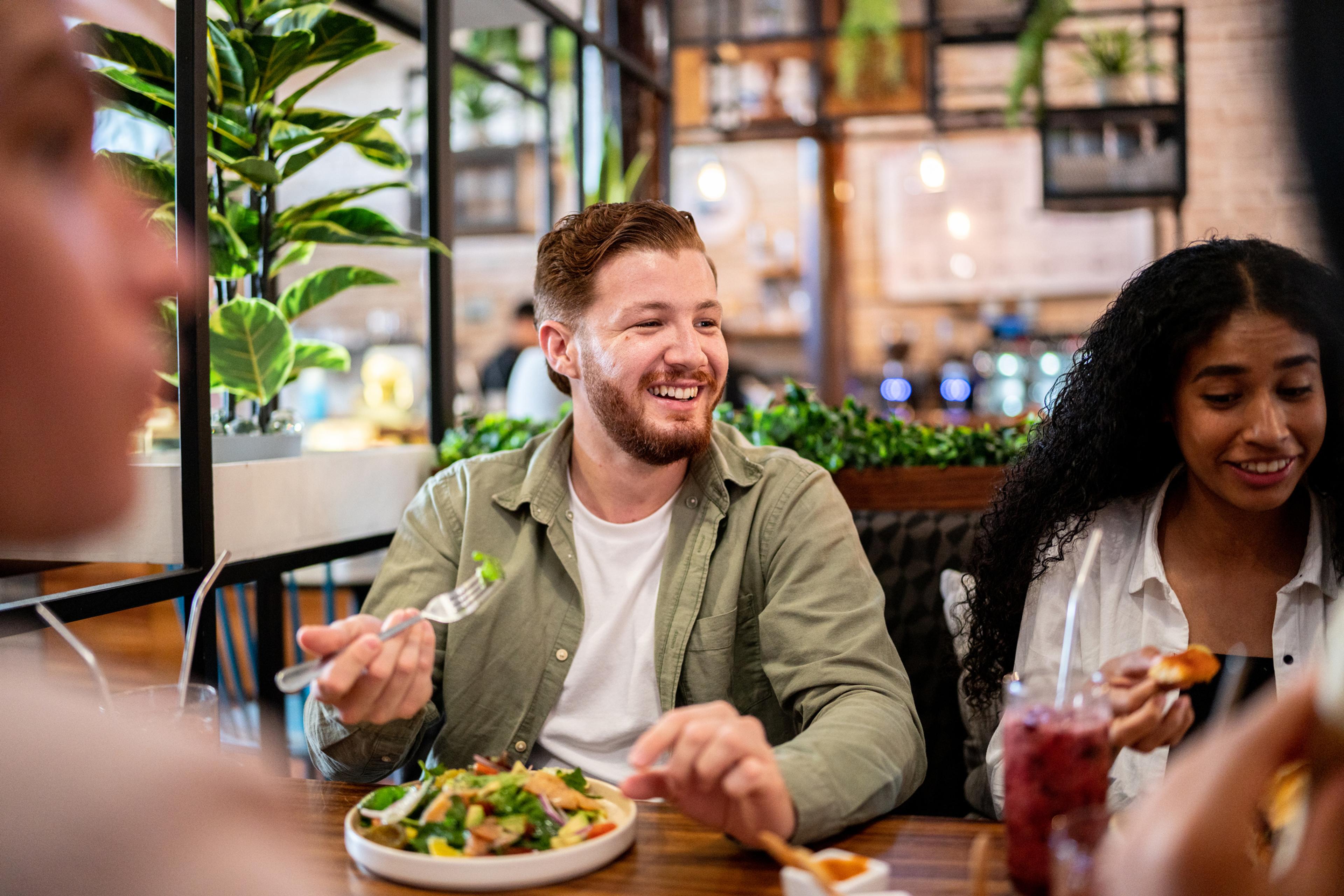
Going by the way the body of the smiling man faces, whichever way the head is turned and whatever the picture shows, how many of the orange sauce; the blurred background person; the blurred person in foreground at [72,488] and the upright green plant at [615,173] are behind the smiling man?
2

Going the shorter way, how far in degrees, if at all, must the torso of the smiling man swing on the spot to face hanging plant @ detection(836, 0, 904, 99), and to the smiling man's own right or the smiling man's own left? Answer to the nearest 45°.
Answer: approximately 180°

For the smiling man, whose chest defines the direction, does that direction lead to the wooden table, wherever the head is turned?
yes

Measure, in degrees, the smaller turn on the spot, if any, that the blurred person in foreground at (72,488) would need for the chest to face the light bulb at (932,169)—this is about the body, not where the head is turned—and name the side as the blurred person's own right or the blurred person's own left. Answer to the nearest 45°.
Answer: approximately 45° to the blurred person's own left

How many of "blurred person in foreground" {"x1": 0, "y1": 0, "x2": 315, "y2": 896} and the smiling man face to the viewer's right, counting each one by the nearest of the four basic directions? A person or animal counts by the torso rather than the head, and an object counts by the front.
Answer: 1

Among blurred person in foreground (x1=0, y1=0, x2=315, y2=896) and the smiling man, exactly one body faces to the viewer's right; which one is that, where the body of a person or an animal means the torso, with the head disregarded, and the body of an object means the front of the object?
the blurred person in foreground

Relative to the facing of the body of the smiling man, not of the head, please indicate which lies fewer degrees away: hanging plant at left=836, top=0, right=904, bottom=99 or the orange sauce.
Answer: the orange sauce

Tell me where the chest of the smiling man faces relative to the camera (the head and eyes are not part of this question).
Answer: toward the camera

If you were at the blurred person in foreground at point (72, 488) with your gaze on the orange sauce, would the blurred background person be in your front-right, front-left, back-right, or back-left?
front-left

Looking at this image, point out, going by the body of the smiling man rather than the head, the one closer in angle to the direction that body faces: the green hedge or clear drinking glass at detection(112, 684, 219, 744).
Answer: the clear drinking glass

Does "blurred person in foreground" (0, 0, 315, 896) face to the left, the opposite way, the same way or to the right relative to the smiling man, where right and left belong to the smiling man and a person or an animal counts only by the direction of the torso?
to the left

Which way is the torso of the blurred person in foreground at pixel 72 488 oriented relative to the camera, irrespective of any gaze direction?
to the viewer's right

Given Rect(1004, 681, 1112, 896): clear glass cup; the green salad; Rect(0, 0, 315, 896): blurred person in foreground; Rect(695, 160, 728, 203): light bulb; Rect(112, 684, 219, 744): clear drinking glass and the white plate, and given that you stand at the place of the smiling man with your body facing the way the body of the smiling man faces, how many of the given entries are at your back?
1

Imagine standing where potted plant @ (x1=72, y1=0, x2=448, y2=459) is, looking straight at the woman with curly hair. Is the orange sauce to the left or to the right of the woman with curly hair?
right
